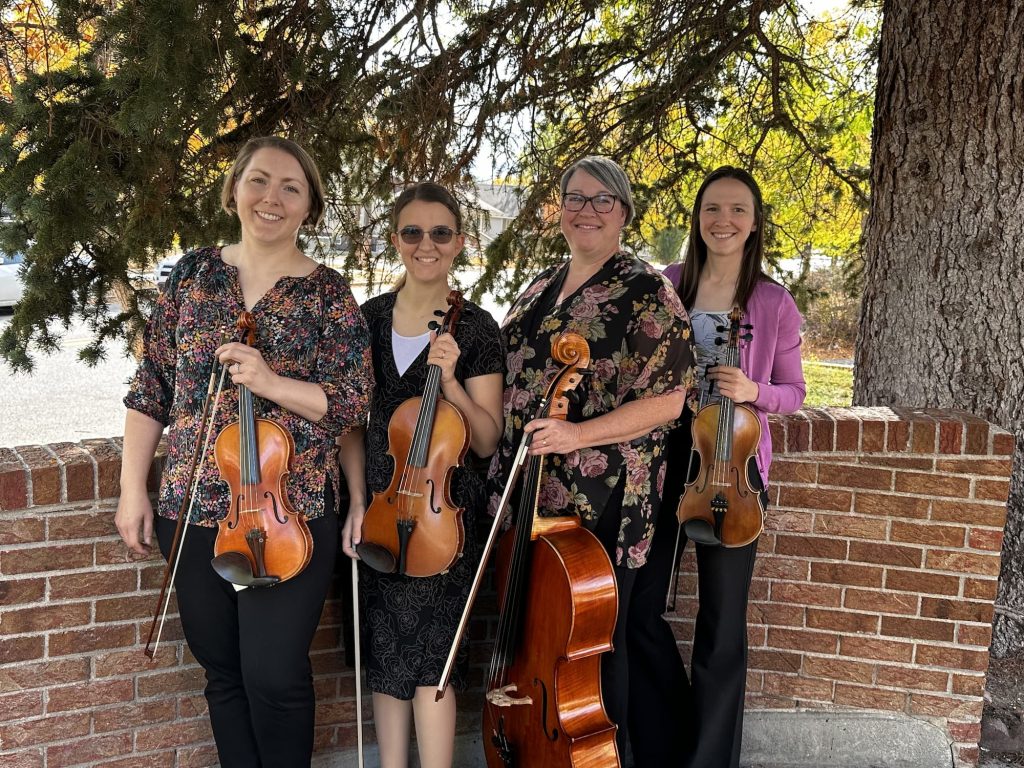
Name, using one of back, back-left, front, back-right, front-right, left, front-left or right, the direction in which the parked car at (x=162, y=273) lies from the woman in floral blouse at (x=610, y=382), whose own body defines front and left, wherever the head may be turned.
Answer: right

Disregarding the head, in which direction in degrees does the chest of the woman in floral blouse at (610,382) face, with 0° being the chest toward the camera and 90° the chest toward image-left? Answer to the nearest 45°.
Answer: approximately 45°

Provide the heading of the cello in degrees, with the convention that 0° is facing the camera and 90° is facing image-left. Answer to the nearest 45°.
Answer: approximately 45°

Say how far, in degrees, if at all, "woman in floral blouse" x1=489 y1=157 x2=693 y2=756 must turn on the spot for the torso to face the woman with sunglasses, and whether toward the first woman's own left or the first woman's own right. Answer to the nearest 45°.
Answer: approximately 45° to the first woman's own right

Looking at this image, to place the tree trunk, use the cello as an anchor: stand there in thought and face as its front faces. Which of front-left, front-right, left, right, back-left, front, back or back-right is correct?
back

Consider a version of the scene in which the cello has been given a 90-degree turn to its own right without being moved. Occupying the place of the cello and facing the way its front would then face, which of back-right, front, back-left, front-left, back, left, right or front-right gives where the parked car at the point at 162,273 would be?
front
